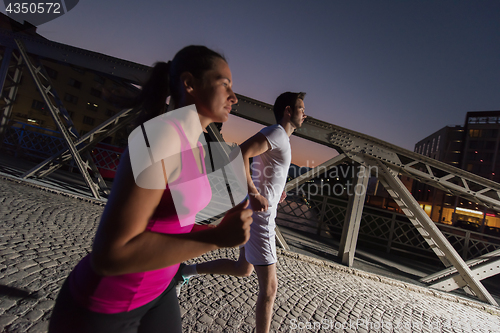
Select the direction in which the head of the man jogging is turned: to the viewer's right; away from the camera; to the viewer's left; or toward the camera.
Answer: to the viewer's right

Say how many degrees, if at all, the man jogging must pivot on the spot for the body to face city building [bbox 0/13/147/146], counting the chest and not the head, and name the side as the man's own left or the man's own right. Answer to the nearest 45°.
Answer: approximately 135° to the man's own left

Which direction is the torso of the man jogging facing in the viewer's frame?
to the viewer's right
